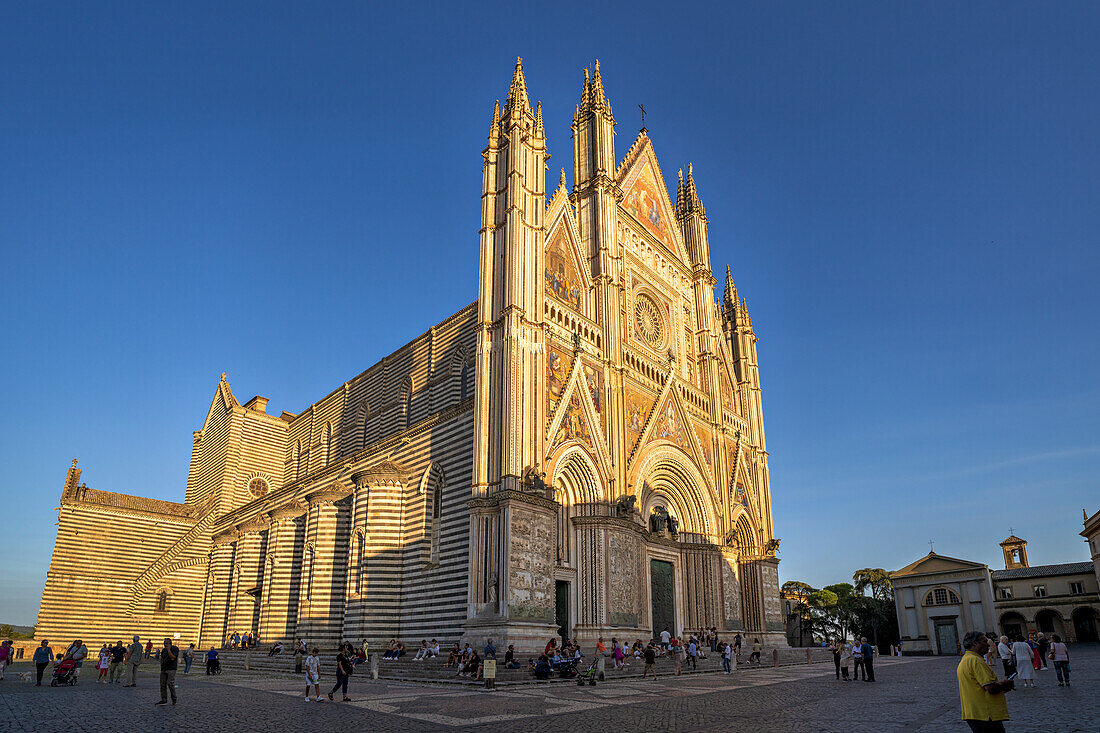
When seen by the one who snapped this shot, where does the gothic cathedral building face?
facing the viewer and to the right of the viewer

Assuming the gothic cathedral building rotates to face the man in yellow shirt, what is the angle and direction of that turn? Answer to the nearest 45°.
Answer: approximately 45° to its right
